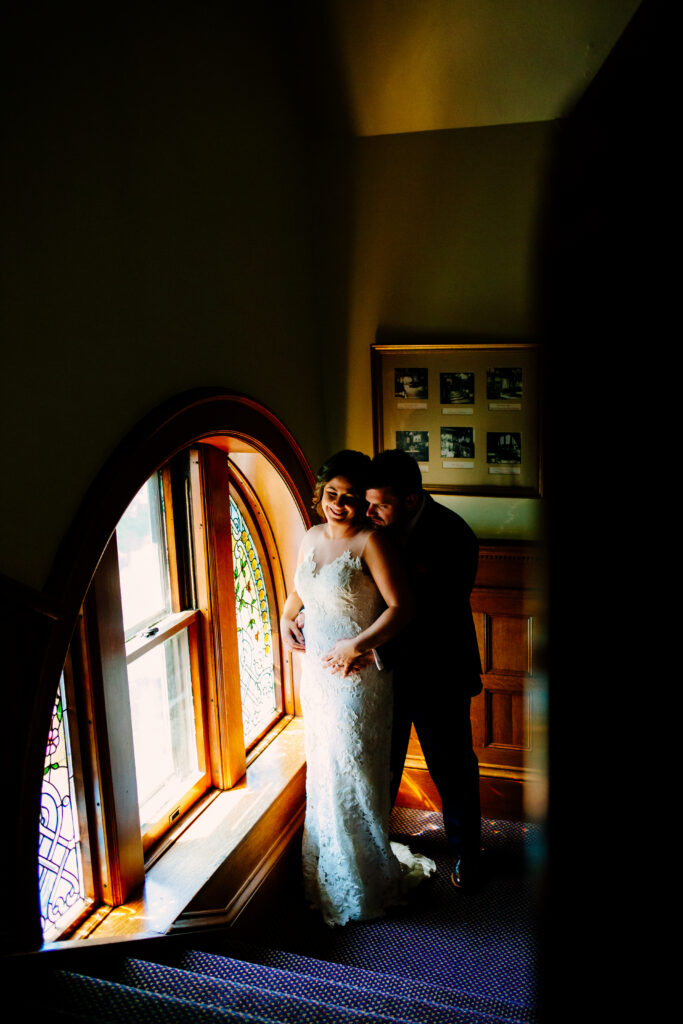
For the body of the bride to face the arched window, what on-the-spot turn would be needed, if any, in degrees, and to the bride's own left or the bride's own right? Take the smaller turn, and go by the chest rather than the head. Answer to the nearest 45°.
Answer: approximately 45° to the bride's own right

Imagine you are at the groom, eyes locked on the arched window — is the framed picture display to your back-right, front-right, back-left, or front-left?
back-right

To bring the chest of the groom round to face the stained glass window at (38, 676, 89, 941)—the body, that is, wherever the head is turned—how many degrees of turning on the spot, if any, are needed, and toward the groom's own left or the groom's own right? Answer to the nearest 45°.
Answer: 0° — they already face it

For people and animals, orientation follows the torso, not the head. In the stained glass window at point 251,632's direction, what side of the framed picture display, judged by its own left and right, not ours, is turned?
right

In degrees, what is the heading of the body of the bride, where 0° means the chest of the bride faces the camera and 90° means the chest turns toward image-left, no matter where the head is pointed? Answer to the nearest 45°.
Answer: approximately 45°

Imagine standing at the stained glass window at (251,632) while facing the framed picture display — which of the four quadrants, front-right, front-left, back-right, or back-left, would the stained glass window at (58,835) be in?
back-right

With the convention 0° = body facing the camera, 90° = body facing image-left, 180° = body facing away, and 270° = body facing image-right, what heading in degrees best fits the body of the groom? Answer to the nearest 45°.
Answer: approximately 45°

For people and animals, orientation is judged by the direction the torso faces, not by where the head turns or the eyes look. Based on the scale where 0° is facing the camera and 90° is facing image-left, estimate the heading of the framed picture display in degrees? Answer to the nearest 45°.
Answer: approximately 0°
